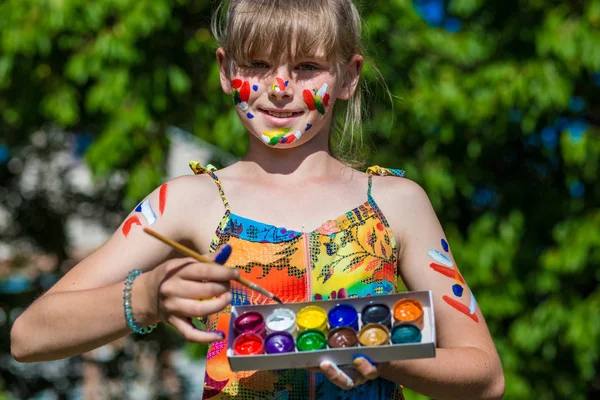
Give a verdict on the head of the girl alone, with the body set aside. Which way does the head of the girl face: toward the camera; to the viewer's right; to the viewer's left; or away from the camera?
toward the camera

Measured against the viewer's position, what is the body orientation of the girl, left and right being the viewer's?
facing the viewer
